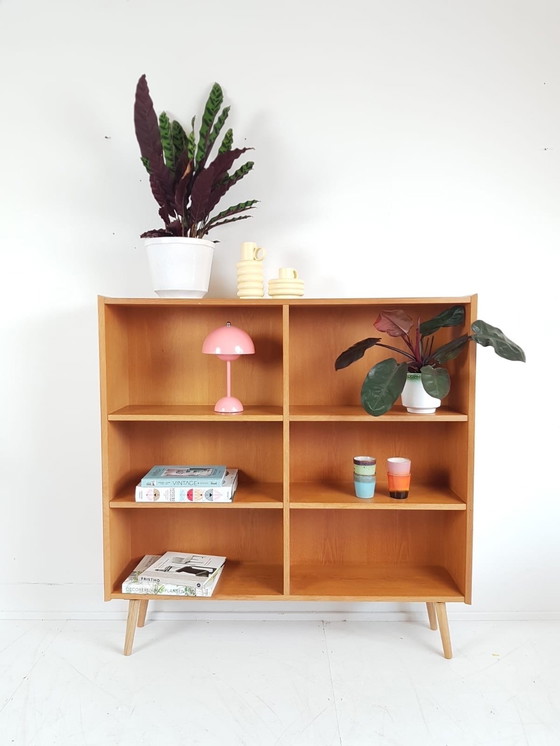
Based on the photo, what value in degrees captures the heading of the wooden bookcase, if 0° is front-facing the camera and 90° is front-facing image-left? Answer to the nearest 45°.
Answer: approximately 0°
